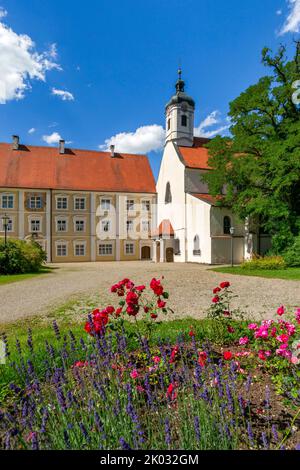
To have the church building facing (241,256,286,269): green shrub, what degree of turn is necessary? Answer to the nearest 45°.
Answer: approximately 90° to its left

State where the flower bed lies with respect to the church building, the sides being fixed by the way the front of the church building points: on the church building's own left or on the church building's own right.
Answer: on the church building's own left

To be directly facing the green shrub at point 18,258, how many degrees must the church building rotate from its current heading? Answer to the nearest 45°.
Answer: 0° — it already faces it

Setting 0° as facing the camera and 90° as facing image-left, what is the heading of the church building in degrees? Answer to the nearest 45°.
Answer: approximately 45°

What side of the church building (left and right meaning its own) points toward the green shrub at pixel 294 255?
left

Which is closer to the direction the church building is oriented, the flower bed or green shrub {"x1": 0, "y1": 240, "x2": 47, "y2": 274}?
the green shrub
